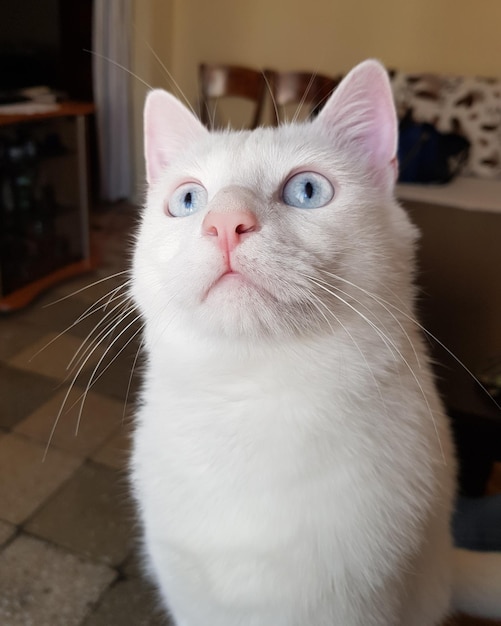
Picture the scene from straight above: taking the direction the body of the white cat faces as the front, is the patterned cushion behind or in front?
behind

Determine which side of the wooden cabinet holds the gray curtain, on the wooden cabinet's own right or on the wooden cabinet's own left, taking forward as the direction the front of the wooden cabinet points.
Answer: on the wooden cabinet's own left

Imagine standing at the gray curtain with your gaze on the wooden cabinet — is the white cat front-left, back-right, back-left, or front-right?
front-left

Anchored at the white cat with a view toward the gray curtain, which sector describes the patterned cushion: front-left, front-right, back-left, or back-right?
front-right

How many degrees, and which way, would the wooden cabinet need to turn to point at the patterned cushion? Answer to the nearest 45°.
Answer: approximately 45° to its left

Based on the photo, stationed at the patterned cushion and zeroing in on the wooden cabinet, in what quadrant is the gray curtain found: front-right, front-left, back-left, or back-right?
front-right

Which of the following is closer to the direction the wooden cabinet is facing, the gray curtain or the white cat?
the white cat

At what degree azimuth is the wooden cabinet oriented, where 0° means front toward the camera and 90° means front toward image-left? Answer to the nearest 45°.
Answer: approximately 315°

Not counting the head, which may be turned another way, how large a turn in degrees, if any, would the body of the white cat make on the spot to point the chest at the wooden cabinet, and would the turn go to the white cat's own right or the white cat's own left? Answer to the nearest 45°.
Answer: approximately 90° to the white cat's own right

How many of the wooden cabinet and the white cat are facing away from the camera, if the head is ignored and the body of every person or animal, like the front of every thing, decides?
0
